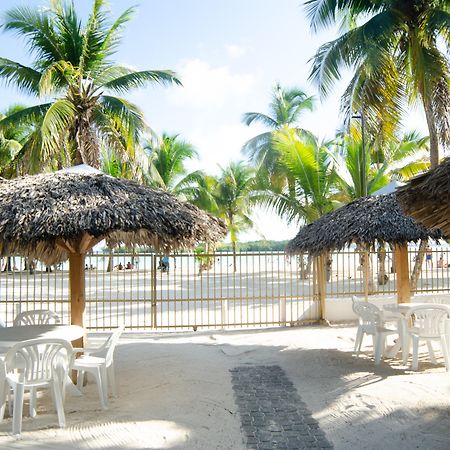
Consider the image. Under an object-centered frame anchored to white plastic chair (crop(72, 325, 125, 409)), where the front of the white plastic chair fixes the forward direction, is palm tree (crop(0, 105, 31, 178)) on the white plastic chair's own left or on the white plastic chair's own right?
on the white plastic chair's own right

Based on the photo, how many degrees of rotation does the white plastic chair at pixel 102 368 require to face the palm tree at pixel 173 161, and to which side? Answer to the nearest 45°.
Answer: approximately 135° to its right

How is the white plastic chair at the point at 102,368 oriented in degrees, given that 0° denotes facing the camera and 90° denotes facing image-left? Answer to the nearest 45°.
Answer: approximately 45°

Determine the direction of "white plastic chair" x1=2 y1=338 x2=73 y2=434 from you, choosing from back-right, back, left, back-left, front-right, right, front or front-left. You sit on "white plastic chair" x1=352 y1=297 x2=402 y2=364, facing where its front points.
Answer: back

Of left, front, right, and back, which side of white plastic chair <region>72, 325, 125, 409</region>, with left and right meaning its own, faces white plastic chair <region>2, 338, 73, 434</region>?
front

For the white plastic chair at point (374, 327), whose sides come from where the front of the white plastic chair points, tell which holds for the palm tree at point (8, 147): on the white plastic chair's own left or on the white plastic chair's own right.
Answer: on the white plastic chair's own left

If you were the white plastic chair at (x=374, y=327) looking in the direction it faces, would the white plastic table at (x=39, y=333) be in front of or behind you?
behind

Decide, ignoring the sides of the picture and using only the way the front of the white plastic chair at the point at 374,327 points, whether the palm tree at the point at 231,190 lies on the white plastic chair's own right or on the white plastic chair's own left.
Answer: on the white plastic chair's own left

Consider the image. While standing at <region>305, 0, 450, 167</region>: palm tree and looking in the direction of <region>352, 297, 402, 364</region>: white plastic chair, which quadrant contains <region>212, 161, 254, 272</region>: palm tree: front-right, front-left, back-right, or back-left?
back-right

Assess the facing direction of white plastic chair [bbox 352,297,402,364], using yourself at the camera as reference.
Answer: facing away from the viewer and to the right of the viewer

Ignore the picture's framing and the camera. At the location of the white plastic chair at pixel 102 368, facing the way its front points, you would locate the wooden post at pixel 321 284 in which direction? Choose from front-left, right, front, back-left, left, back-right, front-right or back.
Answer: back

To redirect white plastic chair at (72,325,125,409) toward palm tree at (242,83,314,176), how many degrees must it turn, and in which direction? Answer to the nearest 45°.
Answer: approximately 90° to its right

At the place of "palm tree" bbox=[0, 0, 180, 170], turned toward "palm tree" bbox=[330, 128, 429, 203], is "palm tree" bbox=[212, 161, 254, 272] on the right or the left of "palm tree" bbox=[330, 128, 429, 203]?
left
